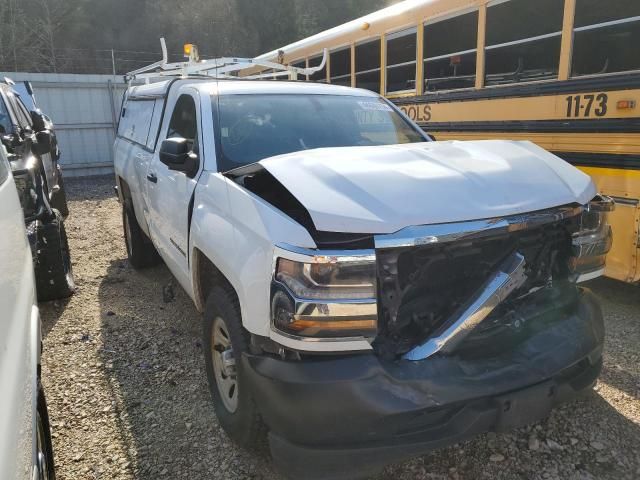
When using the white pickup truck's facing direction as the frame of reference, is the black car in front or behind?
behind

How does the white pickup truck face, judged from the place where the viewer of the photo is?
facing the viewer and to the right of the viewer

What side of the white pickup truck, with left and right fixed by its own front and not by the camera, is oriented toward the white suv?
right

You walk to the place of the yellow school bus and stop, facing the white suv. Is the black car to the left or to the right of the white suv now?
right
